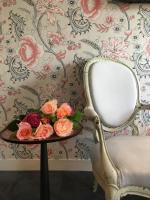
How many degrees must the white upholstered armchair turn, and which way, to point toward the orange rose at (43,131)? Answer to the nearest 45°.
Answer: approximately 90° to its right

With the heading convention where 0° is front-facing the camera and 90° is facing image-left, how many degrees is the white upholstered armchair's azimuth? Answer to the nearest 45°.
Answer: approximately 315°

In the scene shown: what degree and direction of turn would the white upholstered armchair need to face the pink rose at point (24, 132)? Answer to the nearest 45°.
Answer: approximately 90° to its right
